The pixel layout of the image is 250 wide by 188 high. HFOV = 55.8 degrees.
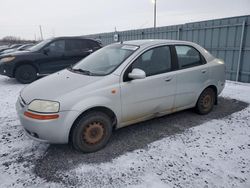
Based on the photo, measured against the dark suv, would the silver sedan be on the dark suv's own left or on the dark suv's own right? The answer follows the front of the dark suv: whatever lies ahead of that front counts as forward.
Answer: on the dark suv's own left

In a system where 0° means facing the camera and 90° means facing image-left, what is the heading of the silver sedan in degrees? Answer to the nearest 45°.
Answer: approximately 45°

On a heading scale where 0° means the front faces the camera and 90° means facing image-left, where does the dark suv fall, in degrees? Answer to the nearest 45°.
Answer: approximately 45°

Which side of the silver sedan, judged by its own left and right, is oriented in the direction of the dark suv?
right
